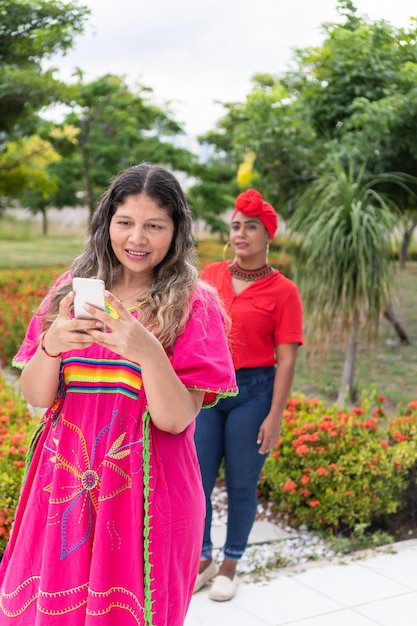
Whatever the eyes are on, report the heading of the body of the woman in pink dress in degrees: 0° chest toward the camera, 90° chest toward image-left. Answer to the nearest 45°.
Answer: approximately 45°

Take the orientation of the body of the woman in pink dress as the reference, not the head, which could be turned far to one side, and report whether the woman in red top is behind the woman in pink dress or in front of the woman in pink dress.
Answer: behind

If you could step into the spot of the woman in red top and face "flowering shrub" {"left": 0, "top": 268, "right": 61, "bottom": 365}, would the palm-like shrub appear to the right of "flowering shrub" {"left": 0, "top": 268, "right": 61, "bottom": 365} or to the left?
right

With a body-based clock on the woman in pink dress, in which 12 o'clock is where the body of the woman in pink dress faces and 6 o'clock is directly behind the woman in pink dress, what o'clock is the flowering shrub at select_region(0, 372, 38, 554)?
The flowering shrub is roughly at 4 o'clock from the woman in pink dress.

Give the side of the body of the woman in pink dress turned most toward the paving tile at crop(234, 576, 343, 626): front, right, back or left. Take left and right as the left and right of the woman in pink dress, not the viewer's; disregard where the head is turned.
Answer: back

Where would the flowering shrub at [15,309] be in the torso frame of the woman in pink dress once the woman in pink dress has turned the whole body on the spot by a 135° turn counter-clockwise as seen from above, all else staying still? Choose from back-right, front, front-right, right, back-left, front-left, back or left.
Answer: left

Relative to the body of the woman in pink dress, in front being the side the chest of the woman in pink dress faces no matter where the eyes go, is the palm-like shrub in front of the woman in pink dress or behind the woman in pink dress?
behind

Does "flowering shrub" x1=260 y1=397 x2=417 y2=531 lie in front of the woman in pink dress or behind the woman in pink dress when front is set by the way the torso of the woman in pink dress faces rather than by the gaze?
behind

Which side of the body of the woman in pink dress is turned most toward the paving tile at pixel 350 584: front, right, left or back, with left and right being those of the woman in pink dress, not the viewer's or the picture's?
back

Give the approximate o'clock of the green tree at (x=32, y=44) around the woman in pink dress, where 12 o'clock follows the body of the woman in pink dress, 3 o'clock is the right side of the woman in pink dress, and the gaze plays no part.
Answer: The green tree is roughly at 4 o'clock from the woman in pink dress.

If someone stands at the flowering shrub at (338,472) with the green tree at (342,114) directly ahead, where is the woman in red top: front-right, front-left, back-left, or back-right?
back-left
